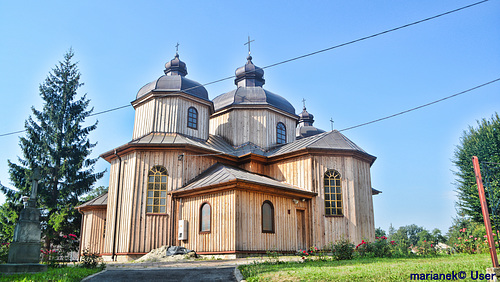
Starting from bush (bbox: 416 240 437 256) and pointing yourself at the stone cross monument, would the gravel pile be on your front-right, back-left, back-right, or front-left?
front-right

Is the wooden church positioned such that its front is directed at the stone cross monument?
no

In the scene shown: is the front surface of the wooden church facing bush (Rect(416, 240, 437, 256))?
no

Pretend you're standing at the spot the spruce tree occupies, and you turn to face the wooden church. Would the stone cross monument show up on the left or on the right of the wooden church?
right
